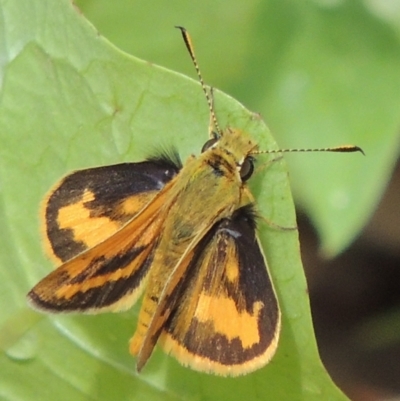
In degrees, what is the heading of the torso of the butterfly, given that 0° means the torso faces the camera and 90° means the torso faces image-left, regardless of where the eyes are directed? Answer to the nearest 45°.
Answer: approximately 225°
